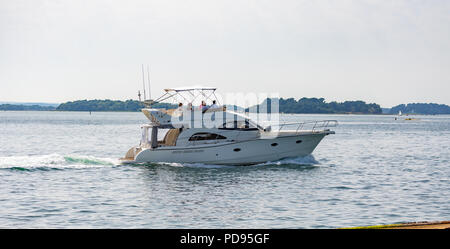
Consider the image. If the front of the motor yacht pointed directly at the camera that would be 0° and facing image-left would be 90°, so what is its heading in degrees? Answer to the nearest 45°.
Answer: approximately 270°
